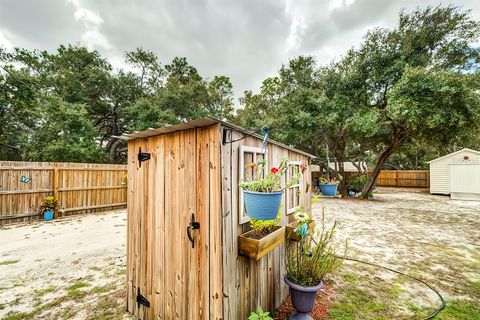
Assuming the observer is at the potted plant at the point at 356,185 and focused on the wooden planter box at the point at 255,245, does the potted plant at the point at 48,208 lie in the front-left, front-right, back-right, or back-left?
front-right

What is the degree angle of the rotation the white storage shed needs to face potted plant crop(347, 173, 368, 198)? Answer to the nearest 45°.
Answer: approximately 45° to its right

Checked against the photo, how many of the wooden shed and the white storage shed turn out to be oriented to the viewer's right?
0

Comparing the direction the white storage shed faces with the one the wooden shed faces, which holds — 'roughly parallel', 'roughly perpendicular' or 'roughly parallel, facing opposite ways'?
roughly parallel

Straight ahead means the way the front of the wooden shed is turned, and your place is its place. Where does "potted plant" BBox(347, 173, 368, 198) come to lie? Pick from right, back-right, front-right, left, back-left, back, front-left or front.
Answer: back

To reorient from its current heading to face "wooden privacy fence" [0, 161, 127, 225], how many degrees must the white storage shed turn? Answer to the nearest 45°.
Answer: approximately 45° to its right

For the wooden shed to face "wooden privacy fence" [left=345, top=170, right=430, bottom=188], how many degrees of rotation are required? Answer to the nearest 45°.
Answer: approximately 180°

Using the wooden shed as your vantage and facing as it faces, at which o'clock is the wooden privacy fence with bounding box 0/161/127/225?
The wooden privacy fence is roughly at 3 o'clock from the wooden shed.

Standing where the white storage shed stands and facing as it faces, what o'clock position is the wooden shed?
The wooden shed is roughly at 12 o'clock from the white storage shed.

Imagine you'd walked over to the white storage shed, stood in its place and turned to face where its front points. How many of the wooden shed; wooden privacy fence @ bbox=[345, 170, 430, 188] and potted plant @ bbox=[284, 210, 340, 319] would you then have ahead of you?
2

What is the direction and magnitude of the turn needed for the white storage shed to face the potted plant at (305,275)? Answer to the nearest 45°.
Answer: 0° — it already faces it

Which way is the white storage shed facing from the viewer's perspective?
toward the camera

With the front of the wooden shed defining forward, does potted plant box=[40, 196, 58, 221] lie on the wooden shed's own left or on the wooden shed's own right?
on the wooden shed's own right

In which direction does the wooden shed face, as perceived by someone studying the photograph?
facing the viewer and to the left of the viewer
